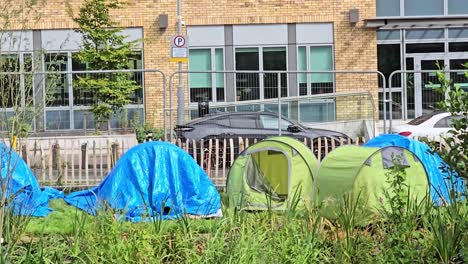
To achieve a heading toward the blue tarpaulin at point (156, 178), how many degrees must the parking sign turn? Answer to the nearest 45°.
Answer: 0° — it already faces it

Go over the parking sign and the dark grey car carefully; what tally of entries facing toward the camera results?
1

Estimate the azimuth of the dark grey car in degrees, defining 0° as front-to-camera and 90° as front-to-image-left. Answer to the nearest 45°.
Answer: approximately 270°

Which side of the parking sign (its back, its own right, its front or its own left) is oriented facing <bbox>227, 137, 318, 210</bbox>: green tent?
front

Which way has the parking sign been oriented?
toward the camera

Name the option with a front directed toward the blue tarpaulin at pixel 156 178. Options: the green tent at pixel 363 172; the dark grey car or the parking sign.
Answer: the parking sign

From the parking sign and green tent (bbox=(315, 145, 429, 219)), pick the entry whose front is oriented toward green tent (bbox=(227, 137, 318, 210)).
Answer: the parking sign

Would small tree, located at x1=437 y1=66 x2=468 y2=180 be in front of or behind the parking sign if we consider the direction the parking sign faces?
in front

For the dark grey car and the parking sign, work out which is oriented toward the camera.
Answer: the parking sign

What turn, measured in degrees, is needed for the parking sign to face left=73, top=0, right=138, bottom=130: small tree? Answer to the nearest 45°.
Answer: approximately 135° to its right

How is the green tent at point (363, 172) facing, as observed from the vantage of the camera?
facing the viewer and to the right of the viewer

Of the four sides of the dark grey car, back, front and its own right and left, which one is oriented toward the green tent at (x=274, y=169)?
right

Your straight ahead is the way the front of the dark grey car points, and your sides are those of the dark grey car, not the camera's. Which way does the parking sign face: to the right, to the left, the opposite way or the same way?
to the right
